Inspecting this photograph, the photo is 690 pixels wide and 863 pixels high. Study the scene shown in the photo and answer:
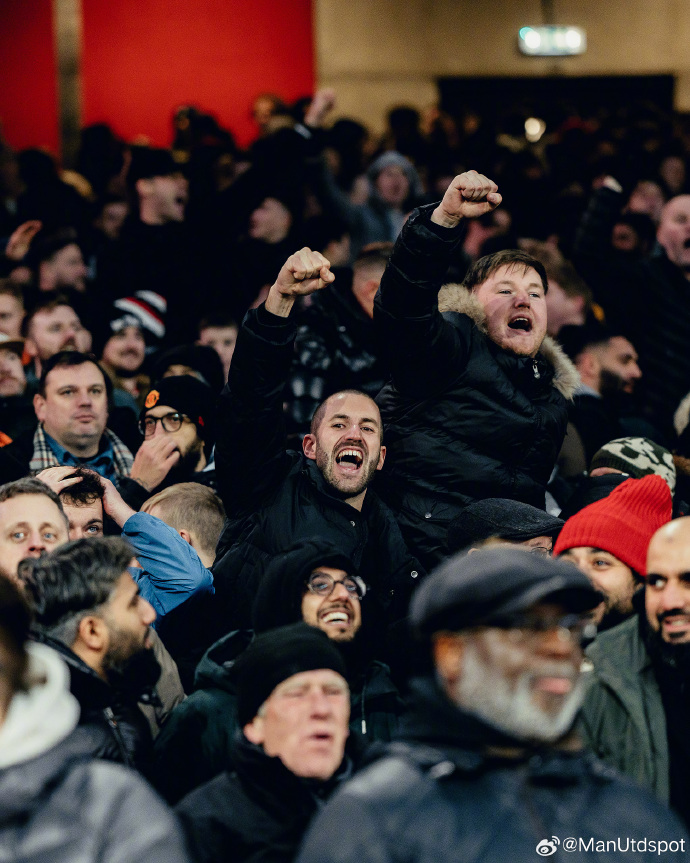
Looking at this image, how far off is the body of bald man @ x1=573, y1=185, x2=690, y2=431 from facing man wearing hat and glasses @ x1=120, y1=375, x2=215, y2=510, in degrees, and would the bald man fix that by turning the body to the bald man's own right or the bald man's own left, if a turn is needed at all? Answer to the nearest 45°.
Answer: approximately 90° to the bald man's own right

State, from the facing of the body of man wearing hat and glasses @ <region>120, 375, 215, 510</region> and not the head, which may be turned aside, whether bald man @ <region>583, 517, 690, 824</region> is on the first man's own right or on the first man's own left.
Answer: on the first man's own left

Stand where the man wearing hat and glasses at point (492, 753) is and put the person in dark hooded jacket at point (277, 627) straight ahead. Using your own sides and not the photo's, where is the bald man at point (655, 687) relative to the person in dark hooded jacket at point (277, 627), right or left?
right

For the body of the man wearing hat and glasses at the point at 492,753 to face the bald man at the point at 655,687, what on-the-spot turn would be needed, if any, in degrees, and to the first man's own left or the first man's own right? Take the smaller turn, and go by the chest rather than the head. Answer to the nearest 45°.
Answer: approximately 135° to the first man's own left

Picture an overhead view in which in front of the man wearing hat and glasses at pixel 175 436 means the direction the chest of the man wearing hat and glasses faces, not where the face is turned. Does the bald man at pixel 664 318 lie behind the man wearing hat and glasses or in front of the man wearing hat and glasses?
behind

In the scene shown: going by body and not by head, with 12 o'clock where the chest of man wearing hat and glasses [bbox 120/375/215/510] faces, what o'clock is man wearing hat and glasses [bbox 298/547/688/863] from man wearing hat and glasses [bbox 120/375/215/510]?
man wearing hat and glasses [bbox 298/547/688/863] is roughly at 10 o'clock from man wearing hat and glasses [bbox 120/375/215/510].
